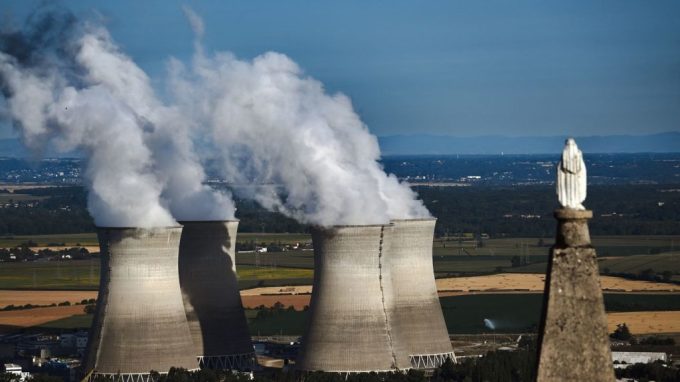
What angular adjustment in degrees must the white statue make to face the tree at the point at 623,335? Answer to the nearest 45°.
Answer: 0° — it already faces it

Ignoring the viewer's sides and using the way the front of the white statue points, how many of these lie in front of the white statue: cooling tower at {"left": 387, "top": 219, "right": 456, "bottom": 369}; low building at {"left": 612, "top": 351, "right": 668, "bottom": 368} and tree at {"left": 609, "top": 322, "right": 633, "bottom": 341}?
3

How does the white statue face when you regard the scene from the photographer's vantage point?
facing away from the viewer

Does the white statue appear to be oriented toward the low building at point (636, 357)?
yes

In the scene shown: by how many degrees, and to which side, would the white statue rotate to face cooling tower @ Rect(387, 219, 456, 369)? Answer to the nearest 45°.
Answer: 0° — it already faces it
